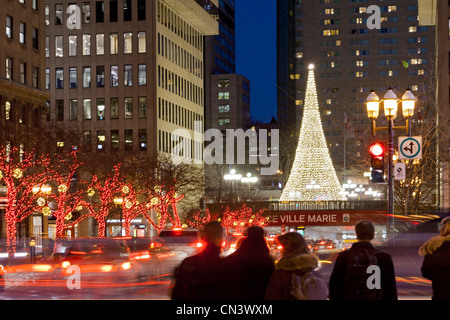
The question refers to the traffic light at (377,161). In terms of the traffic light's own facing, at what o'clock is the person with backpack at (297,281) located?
The person with backpack is roughly at 12 o'clock from the traffic light.

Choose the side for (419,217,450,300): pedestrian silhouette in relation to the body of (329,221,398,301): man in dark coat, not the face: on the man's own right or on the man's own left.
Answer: on the man's own right

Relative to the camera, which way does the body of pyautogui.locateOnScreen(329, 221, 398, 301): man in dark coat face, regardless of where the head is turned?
away from the camera

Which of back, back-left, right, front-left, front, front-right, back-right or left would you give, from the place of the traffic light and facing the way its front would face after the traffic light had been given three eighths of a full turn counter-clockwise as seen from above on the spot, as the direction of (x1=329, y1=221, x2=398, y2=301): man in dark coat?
back-right

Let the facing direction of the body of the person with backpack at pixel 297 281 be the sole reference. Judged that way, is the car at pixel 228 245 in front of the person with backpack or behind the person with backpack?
in front

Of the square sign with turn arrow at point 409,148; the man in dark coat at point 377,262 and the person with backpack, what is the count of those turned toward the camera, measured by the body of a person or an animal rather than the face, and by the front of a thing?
1

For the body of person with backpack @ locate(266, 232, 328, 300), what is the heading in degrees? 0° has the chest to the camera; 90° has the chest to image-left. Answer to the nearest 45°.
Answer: approximately 135°

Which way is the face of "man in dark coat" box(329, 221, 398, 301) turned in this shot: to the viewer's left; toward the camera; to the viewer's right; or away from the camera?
away from the camera

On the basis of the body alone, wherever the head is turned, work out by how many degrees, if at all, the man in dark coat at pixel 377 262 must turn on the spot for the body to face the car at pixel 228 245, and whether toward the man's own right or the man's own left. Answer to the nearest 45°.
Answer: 0° — they already face it

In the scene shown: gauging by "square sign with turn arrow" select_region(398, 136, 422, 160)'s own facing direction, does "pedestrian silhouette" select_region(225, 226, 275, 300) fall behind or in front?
in front
